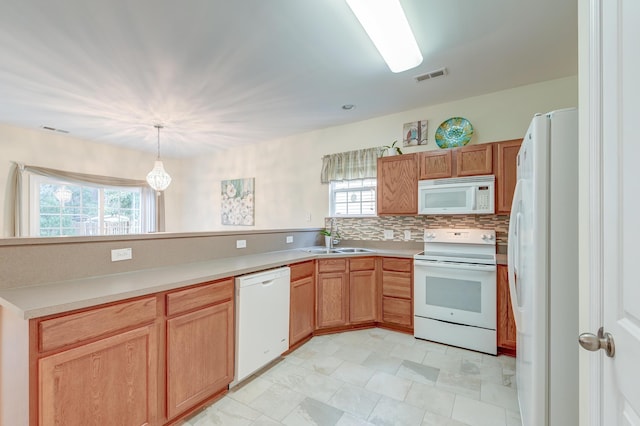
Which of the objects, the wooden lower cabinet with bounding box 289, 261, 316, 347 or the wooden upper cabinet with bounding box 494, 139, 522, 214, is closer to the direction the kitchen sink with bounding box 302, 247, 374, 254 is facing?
the wooden lower cabinet

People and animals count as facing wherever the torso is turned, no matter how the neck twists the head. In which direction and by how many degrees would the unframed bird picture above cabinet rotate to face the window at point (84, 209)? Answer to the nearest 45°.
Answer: approximately 90° to its right

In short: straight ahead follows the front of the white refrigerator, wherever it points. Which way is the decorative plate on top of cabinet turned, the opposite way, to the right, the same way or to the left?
to the left

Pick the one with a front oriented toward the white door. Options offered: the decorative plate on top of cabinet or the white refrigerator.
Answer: the decorative plate on top of cabinet

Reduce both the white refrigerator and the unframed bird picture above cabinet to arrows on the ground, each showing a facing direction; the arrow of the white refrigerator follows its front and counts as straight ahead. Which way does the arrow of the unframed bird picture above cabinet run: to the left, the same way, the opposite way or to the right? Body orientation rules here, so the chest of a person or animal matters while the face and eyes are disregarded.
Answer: to the left

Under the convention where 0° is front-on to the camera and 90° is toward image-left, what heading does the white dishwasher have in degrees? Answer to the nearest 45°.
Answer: approximately 315°

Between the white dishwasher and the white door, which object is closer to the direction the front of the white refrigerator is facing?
the white dishwasher

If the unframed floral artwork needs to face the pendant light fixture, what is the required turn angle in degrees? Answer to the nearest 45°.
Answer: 0° — it already faces it

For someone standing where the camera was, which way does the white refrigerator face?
facing to the left of the viewer

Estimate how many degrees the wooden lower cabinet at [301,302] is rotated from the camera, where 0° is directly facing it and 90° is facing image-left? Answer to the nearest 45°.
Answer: approximately 315°
